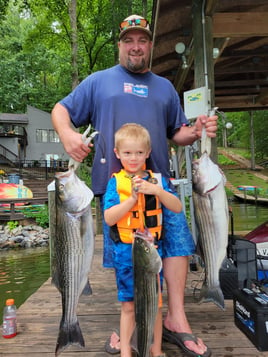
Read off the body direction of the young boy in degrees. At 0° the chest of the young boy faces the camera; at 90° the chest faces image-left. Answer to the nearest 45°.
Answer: approximately 0°

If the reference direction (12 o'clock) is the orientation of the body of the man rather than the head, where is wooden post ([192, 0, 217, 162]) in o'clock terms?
The wooden post is roughly at 7 o'clock from the man.

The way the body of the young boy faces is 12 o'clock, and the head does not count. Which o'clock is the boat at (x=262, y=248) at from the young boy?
The boat is roughly at 7 o'clock from the young boy.

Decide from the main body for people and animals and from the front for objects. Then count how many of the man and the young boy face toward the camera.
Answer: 2

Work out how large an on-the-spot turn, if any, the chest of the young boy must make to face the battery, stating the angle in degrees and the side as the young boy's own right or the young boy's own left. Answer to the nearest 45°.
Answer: approximately 135° to the young boy's own left

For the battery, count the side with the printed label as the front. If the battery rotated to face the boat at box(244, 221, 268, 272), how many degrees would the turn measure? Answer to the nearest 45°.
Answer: approximately 135° to its right

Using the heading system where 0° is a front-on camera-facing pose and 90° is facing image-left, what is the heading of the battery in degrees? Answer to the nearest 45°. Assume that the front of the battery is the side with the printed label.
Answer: approximately 45°

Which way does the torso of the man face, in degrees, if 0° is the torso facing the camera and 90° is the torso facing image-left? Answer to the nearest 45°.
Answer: approximately 0°
